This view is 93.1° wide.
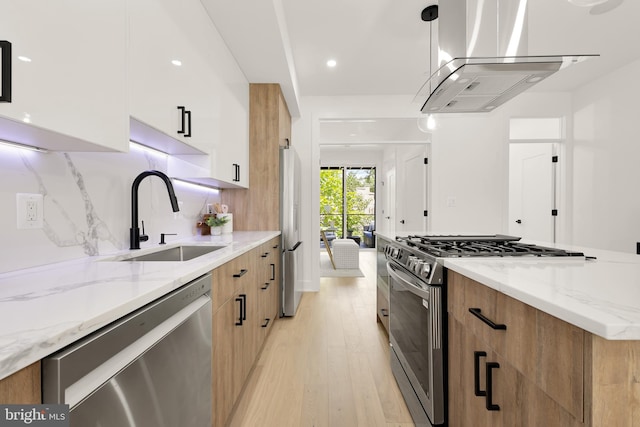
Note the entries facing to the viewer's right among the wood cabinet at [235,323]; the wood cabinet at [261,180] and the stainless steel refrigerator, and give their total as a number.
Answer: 3

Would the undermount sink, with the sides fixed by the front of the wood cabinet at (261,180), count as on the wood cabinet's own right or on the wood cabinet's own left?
on the wood cabinet's own right

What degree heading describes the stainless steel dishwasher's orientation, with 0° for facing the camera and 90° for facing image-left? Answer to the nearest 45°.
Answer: approximately 315°

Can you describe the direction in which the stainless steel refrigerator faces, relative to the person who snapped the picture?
facing to the right of the viewer

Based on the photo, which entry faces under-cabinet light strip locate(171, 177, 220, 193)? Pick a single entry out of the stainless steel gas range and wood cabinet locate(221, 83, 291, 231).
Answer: the stainless steel gas range

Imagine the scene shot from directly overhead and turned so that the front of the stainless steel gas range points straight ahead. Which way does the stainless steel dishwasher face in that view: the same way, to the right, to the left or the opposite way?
the opposite way

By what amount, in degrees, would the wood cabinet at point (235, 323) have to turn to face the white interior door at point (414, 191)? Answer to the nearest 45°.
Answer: approximately 45° to its left

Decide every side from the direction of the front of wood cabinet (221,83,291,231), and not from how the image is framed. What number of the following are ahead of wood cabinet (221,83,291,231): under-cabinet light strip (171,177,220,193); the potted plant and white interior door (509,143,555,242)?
1

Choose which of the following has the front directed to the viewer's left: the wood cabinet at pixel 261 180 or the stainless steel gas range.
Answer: the stainless steel gas range

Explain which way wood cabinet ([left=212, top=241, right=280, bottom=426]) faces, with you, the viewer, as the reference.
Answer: facing to the right of the viewer

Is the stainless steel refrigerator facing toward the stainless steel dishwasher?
no

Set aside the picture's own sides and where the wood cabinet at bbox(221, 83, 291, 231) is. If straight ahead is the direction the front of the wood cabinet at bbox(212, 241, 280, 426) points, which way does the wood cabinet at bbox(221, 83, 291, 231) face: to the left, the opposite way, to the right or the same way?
the same way

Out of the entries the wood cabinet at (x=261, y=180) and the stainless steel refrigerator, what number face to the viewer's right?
2

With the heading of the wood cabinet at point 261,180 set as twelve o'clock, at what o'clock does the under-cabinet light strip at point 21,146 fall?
The under-cabinet light strip is roughly at 4 o'clock from the wood cabinet.

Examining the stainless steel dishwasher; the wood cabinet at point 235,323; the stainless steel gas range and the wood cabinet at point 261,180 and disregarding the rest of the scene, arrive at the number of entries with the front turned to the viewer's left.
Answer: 1

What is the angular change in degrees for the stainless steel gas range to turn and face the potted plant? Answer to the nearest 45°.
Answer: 0° — it already faces it

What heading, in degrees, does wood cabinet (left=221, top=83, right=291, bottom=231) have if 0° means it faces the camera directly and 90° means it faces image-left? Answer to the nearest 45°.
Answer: approximately 270°

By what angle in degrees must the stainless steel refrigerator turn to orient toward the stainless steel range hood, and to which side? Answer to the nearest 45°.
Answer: approximately 45° to its right
